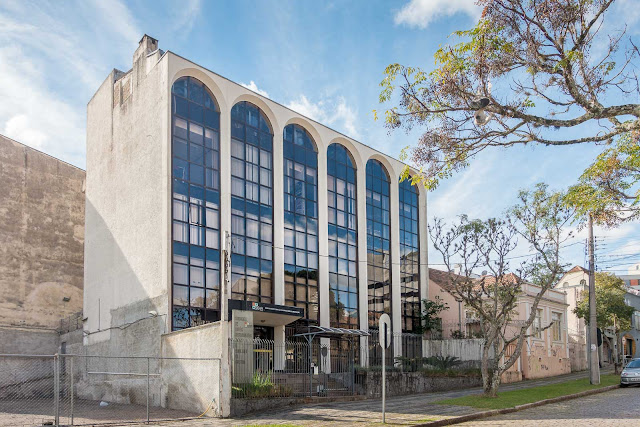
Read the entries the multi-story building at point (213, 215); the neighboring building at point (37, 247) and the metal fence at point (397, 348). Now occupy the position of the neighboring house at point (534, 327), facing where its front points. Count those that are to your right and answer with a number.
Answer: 3

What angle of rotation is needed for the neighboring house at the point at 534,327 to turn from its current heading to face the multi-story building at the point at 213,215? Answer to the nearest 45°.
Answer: approximately 90° to its right

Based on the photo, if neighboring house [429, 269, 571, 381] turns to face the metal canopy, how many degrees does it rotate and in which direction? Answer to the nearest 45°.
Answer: approximately 90° to its right

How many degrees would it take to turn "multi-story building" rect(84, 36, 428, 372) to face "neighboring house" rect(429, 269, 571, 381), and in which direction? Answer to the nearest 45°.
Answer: approximately 90° to its left

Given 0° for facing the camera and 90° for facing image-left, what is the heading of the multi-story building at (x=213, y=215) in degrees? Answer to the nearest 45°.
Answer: approximately 315°

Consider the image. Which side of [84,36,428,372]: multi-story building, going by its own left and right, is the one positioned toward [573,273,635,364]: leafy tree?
left

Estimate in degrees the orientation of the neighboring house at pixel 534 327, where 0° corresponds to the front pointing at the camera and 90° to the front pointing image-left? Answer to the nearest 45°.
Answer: approximately 315°
